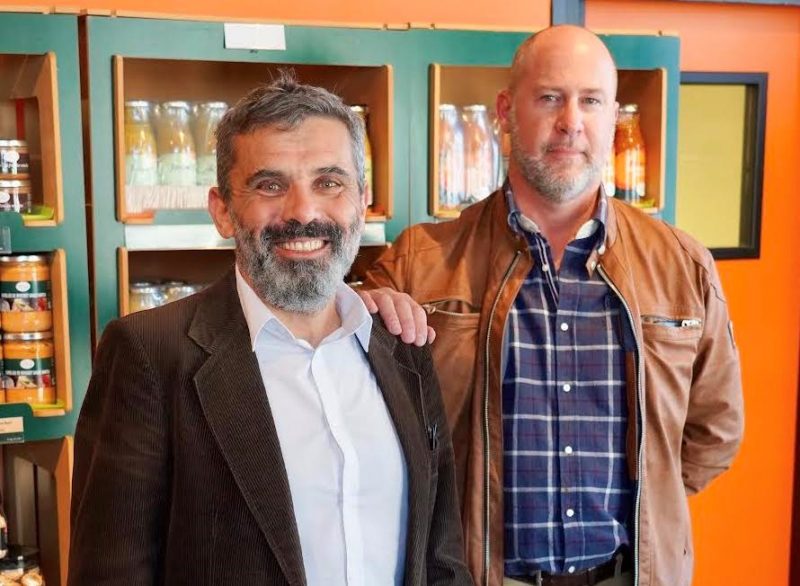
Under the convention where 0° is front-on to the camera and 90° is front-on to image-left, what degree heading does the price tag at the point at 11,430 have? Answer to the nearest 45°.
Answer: approximately 0°

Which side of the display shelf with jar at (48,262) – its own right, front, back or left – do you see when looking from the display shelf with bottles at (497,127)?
left

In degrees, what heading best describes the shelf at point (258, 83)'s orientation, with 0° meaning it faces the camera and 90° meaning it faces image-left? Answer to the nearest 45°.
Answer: approximately 0°

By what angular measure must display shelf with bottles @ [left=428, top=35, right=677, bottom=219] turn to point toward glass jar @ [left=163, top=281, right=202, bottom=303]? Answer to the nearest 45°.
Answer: approximately 45° to its right

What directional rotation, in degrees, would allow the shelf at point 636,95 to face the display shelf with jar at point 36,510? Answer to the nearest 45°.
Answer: approximately 90° to its right

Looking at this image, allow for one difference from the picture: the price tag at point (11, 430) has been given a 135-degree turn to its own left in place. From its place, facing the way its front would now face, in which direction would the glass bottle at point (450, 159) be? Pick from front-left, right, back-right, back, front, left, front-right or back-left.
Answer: front-right

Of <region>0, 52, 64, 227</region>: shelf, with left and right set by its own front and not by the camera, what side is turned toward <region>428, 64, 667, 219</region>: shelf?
left
